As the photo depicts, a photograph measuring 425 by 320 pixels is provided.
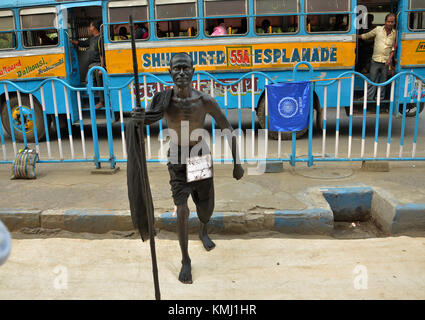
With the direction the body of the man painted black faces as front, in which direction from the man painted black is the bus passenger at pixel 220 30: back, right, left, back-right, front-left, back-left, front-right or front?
back

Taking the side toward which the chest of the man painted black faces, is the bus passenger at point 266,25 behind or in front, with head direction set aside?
behind

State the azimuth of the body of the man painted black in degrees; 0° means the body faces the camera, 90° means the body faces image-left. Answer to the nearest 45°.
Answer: approximately 0°

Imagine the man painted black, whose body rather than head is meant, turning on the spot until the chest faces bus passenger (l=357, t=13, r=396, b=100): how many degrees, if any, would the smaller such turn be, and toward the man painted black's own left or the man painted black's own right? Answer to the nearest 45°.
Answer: approximately 135° to the man painted black's own left

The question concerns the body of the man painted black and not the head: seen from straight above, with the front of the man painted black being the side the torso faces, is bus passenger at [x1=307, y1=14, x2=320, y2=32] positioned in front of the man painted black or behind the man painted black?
behind

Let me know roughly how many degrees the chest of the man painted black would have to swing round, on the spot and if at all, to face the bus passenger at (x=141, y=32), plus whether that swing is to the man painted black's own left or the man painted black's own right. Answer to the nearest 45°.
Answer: approximately 180°
